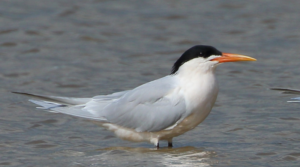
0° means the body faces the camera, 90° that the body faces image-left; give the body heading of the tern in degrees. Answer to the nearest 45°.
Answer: approximately 270°
